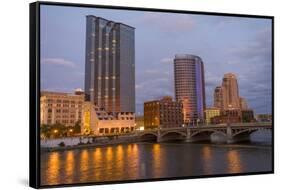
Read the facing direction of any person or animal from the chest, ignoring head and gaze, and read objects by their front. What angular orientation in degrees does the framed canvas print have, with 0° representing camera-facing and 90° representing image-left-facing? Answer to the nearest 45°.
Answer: approximately 315°
